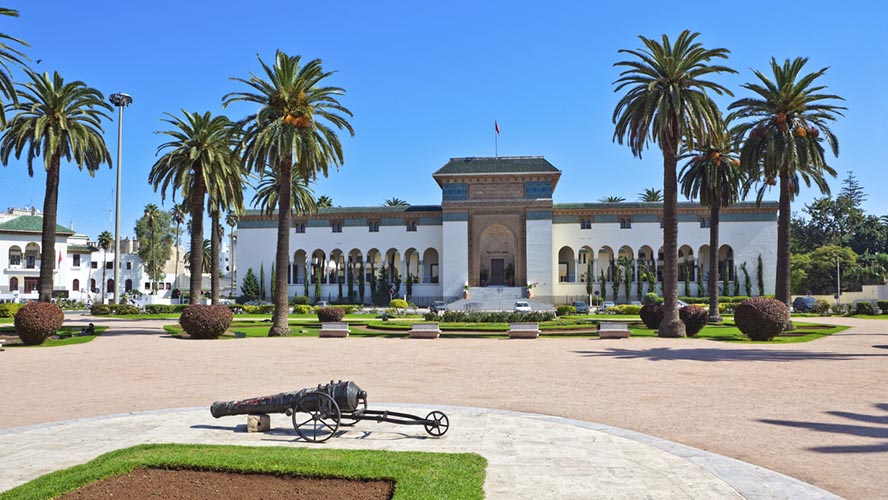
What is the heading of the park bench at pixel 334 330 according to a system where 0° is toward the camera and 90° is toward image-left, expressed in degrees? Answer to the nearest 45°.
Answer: approximately 0°

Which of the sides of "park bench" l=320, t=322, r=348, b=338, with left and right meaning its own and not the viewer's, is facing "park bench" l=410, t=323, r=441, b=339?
left

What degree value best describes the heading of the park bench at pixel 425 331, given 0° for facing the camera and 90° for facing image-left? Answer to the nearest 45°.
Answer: approximately 0°

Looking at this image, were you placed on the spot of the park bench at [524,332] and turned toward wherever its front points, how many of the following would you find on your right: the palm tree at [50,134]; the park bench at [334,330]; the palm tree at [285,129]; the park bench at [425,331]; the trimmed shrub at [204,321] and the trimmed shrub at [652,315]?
5

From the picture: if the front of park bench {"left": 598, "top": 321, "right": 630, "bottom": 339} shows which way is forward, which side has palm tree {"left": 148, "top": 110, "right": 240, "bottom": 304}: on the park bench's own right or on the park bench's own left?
on the park bench's own right

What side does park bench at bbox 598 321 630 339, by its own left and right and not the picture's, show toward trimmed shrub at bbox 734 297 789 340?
left

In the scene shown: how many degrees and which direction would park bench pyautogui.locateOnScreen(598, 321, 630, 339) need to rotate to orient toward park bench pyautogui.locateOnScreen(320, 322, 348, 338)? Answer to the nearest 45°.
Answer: approximately 90° to its right

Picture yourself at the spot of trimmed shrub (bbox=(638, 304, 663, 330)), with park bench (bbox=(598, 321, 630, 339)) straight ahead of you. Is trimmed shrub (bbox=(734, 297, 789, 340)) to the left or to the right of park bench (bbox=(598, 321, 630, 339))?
left

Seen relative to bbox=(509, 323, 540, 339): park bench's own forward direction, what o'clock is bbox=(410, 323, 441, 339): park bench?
bbox=(410, 323, 441, 339): park bench is roughly at 3 o'clock from bbox=(509, 323, 540, 339): park bench.
